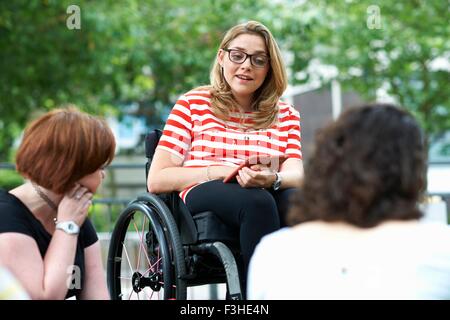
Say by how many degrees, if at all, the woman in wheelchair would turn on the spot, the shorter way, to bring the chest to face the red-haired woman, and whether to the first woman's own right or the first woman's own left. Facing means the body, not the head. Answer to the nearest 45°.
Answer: approximately 90° to the first woman's own right

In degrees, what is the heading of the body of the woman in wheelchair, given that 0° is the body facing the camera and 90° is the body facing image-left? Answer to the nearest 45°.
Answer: approximately 315°

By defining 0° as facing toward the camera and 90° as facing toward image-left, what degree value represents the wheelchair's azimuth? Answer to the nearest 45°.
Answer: approximately 315°

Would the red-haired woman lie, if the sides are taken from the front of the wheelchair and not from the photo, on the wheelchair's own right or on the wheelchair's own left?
on the wheelchair's own right
